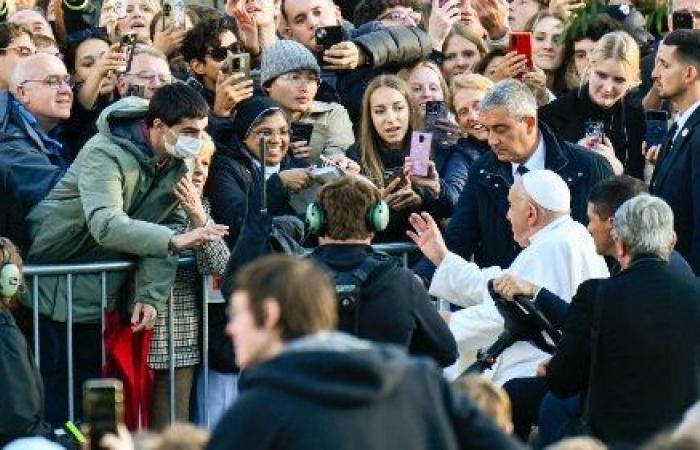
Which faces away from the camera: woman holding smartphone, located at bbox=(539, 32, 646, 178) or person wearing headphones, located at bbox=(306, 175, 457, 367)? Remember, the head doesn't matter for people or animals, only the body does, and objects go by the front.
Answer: the person wearing headphones

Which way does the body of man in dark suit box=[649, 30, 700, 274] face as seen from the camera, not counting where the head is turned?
to the viewer's left

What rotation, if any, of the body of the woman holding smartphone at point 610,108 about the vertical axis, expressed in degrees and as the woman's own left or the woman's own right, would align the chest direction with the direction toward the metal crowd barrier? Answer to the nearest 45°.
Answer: approximately 45° to the woman's own right

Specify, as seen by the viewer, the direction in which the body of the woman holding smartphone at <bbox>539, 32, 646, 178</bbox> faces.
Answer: toward the camera

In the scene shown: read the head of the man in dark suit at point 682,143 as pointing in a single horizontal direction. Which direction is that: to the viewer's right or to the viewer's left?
to the viewer's left

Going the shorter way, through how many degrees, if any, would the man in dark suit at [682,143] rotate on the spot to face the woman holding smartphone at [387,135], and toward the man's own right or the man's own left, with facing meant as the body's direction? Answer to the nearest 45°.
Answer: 0° — they already face them

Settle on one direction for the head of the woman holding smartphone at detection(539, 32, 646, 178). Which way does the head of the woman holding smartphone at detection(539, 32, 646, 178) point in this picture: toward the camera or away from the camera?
toward the camera

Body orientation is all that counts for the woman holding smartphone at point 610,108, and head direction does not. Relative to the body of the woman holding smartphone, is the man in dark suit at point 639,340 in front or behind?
in front

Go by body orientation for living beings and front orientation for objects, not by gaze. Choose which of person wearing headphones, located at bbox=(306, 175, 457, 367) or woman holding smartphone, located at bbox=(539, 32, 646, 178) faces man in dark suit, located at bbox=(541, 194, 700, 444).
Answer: the woman holding smartphone

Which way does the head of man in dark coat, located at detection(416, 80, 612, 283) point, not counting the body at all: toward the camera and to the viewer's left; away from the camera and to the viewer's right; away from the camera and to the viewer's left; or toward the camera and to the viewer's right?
toward the camera and to the viewer's left

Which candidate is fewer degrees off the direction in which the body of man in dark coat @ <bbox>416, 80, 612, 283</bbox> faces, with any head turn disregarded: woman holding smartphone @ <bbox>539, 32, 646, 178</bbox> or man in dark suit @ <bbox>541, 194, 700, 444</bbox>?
the man in dark suit

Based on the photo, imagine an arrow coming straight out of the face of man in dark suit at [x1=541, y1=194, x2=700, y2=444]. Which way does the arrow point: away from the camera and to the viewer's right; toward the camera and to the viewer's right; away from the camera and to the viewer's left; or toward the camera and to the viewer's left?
away from the camera and to the viewer's left

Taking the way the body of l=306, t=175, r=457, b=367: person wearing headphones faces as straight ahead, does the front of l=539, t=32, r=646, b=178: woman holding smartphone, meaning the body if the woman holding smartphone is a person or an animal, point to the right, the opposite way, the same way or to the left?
the opposite way

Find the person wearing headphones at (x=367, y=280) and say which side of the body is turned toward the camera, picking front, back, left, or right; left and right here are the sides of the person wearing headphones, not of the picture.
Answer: back

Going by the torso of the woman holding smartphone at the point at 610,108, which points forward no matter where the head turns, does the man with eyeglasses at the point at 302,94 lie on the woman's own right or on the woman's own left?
on the woman's own right
